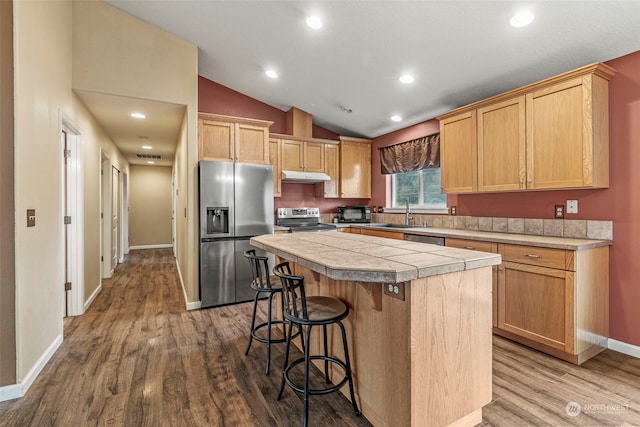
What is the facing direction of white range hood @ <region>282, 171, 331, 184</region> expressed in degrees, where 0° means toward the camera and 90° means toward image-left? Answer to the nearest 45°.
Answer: approximately 315°

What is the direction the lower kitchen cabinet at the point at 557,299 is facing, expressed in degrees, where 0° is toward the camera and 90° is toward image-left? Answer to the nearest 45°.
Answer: approximately 45°

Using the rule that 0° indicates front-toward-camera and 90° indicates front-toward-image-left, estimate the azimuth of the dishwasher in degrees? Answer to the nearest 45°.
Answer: approximately 45°

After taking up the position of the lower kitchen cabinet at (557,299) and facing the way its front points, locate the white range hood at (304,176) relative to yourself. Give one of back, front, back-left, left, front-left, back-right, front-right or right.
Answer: front-right

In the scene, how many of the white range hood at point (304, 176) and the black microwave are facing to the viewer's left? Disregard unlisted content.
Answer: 0

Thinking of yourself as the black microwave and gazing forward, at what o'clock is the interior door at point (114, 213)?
The interior door is roughly at 3 o'clock from the black microwave.

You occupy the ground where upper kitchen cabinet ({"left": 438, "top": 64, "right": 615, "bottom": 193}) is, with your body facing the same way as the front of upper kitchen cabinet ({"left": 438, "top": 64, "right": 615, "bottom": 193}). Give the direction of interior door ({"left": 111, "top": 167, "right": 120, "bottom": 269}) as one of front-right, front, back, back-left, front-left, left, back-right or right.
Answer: front-right

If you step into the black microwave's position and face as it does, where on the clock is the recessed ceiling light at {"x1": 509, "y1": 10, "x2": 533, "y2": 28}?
The recessed ceiling light is roughly at 11 o'clock from the black microwave.

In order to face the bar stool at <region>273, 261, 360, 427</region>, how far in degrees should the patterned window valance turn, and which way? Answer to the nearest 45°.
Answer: approximately 45° to its left

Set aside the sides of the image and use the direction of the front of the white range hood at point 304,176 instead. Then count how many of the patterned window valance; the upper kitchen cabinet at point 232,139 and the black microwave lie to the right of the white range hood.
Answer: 1

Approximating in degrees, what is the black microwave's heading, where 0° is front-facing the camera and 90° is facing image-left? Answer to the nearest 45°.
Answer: approximately 0°
